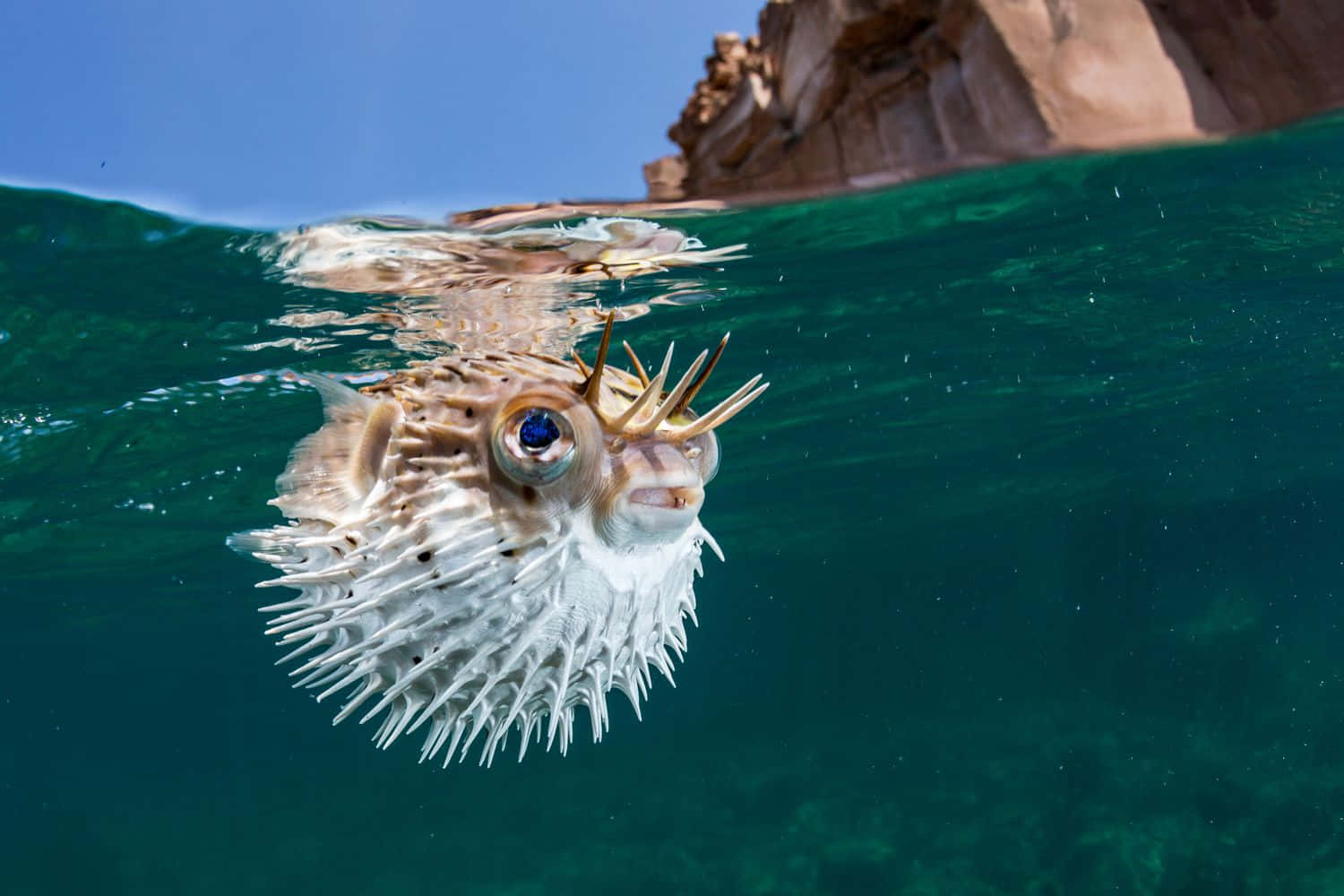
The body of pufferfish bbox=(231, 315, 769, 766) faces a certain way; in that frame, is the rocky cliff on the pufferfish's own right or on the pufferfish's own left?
on the pufferfish's own left

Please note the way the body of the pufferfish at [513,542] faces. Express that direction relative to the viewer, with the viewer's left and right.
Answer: facing the viewer and to the right of the viewer
